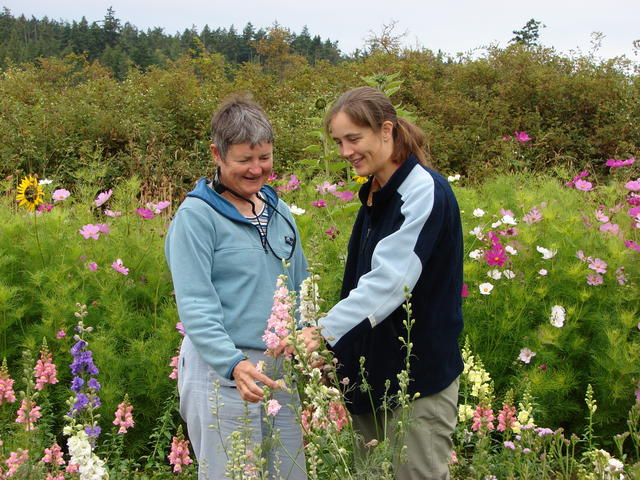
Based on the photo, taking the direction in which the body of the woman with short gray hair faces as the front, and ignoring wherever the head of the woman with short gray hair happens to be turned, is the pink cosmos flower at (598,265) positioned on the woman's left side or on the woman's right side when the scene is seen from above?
on the woman's left side

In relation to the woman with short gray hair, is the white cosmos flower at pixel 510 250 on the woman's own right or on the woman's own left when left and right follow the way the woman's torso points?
on the woman's own left

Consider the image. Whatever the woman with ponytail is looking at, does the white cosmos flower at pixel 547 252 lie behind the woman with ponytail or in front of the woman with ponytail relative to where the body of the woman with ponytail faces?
behind

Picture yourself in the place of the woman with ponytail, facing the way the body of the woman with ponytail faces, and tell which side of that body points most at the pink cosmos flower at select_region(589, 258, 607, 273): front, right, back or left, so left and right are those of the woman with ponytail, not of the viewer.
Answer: back

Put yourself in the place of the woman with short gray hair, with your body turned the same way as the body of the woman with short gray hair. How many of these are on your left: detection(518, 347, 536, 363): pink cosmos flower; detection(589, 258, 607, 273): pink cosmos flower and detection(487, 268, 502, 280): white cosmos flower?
3

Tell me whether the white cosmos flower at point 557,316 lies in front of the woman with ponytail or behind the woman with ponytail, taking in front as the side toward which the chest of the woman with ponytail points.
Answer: behind

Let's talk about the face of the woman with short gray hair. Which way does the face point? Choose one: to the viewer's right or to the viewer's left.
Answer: to the viewer's right

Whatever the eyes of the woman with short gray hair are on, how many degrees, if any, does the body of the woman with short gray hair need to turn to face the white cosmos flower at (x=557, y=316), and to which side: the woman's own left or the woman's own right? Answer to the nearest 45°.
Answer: approximately 90° to the woman's own left

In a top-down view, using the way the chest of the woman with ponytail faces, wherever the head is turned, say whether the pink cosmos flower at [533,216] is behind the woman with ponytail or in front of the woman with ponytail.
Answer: behind

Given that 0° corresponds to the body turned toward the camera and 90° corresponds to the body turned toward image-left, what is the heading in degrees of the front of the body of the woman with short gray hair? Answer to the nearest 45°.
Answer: approximately 315°

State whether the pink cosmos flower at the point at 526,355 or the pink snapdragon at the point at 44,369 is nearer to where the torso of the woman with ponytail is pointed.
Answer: the pink snapdragon

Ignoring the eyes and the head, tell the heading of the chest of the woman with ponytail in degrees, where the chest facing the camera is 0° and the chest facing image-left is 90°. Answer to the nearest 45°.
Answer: approximately 45°

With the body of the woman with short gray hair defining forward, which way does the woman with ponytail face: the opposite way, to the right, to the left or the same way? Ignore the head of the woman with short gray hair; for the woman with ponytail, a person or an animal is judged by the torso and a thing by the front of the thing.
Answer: to the right
